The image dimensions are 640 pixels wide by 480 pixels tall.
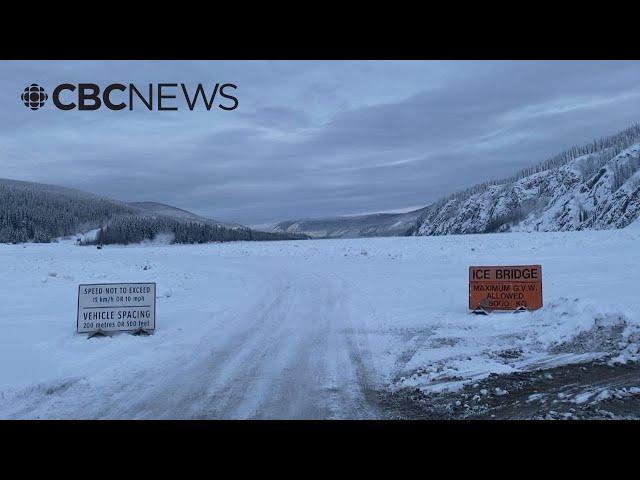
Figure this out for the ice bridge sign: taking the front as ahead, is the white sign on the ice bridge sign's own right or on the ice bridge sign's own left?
on the ice bridge sign's own right

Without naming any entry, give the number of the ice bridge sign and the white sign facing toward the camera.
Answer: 2

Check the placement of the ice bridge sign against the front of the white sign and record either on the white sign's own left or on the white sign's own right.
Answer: on the white sign's own left

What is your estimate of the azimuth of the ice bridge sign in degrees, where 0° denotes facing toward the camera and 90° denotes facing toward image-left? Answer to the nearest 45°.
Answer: approximately 0°
